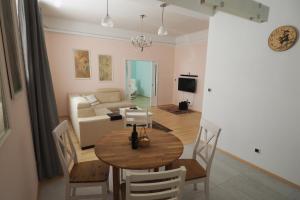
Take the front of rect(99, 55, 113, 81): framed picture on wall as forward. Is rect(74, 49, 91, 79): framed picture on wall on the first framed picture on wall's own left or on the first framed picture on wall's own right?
on the first framed picture on wall's own right

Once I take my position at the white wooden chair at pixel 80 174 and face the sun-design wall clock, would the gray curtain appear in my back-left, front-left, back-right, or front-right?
back-left

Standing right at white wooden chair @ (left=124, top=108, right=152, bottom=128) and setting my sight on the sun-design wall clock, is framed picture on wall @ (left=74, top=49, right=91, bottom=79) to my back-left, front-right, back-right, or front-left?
back-left

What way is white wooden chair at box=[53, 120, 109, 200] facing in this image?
to the viewer's right

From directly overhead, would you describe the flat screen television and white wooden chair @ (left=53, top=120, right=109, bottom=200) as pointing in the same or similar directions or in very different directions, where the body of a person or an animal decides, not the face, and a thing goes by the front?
very different directions

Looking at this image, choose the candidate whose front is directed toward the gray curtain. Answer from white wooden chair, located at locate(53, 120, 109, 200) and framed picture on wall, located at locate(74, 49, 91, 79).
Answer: the framed picture on wall

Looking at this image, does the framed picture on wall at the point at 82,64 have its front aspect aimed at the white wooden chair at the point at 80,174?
yes

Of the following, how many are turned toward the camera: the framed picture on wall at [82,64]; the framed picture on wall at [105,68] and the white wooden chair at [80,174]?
2

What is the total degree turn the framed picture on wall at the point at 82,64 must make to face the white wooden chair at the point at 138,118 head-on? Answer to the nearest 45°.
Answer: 0° — it already faces it
